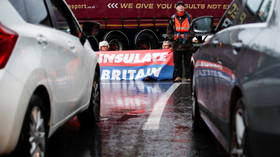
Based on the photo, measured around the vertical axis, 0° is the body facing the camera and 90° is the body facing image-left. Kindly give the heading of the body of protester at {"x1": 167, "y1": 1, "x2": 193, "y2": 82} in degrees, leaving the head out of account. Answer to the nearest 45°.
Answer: approximately 0°

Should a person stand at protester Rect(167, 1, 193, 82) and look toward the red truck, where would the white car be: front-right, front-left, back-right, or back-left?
back-left

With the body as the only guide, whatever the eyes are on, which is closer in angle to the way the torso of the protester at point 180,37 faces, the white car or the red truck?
the white car

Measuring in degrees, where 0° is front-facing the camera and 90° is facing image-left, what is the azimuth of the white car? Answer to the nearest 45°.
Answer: approximately 225°

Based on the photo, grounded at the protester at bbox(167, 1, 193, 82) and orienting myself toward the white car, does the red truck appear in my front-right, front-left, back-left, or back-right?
back-right

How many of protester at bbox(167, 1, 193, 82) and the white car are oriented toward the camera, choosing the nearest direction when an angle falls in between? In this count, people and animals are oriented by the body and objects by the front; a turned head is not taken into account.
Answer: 1
